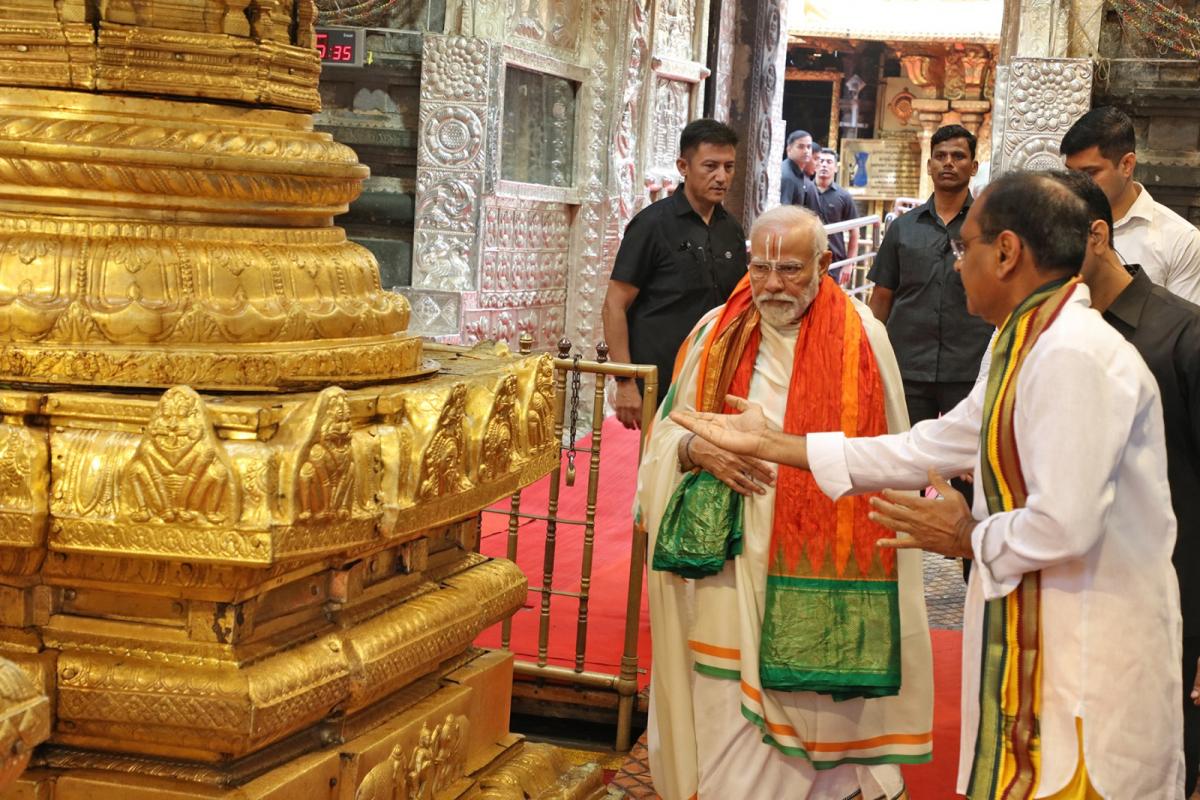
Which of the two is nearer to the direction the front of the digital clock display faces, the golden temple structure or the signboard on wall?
the golden temple structure

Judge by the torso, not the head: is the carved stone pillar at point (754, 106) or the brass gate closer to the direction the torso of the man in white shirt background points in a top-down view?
the brass gate

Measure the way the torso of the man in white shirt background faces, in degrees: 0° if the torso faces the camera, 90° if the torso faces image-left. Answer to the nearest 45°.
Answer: approximately 45°

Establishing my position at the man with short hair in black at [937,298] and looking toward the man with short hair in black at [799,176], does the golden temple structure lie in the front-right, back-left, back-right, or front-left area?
back-left

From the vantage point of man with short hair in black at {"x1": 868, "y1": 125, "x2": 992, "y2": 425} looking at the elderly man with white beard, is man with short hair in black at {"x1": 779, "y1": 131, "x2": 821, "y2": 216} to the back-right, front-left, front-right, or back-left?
back-right

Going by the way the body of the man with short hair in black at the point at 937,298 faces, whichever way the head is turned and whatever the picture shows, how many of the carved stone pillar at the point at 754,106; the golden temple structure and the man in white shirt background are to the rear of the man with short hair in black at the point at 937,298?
1

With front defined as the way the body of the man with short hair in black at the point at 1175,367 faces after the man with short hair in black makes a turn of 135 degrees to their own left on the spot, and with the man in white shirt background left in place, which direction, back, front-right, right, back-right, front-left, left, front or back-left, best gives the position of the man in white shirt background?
back-left

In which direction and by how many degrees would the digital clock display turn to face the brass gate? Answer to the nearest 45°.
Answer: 0° — it already faces it

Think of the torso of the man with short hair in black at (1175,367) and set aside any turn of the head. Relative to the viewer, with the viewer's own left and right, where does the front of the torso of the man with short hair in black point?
facing to the left of the viewer

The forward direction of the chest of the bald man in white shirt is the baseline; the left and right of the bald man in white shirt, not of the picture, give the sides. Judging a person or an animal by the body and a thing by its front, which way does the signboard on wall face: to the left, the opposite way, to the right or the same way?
to the left

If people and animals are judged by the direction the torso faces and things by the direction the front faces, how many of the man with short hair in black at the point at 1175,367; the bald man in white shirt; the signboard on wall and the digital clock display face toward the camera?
2

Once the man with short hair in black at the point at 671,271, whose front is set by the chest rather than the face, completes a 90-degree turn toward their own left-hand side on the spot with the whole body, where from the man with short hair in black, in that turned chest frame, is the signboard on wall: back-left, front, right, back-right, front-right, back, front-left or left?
front-left

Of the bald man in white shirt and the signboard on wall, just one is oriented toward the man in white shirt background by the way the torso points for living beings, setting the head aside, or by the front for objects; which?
the signboard on wall
